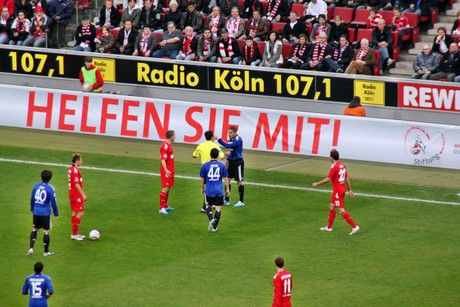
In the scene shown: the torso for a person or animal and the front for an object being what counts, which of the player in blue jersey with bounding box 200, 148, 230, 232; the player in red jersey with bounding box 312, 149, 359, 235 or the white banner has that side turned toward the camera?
the white banner

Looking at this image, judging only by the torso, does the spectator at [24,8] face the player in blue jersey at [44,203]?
yes

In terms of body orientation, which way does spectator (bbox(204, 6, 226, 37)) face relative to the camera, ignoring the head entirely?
toward the camera

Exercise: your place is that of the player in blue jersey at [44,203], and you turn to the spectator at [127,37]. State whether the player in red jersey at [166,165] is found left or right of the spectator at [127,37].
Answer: right

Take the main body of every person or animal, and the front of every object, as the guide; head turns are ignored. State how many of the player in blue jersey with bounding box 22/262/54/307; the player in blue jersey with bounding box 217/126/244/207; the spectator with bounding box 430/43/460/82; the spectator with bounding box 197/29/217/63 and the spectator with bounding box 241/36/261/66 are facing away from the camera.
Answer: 1

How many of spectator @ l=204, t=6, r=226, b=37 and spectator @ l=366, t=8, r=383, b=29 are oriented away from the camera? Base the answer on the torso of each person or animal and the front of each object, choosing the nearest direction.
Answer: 0

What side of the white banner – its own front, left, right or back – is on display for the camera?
front

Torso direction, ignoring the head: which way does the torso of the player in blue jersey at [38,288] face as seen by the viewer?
away from the camera

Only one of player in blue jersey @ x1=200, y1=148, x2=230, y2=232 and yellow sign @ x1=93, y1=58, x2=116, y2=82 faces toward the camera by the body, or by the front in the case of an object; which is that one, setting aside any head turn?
the yellow sign

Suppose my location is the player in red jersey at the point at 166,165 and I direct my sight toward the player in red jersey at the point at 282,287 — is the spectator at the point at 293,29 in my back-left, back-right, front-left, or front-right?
back-left

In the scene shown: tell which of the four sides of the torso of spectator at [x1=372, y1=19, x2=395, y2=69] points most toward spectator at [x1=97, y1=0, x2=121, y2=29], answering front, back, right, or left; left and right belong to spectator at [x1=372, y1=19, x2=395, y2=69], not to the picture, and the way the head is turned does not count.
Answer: right

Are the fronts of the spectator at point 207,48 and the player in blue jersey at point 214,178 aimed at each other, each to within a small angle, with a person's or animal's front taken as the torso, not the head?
yes

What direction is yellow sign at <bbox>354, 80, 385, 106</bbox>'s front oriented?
toward the camera
